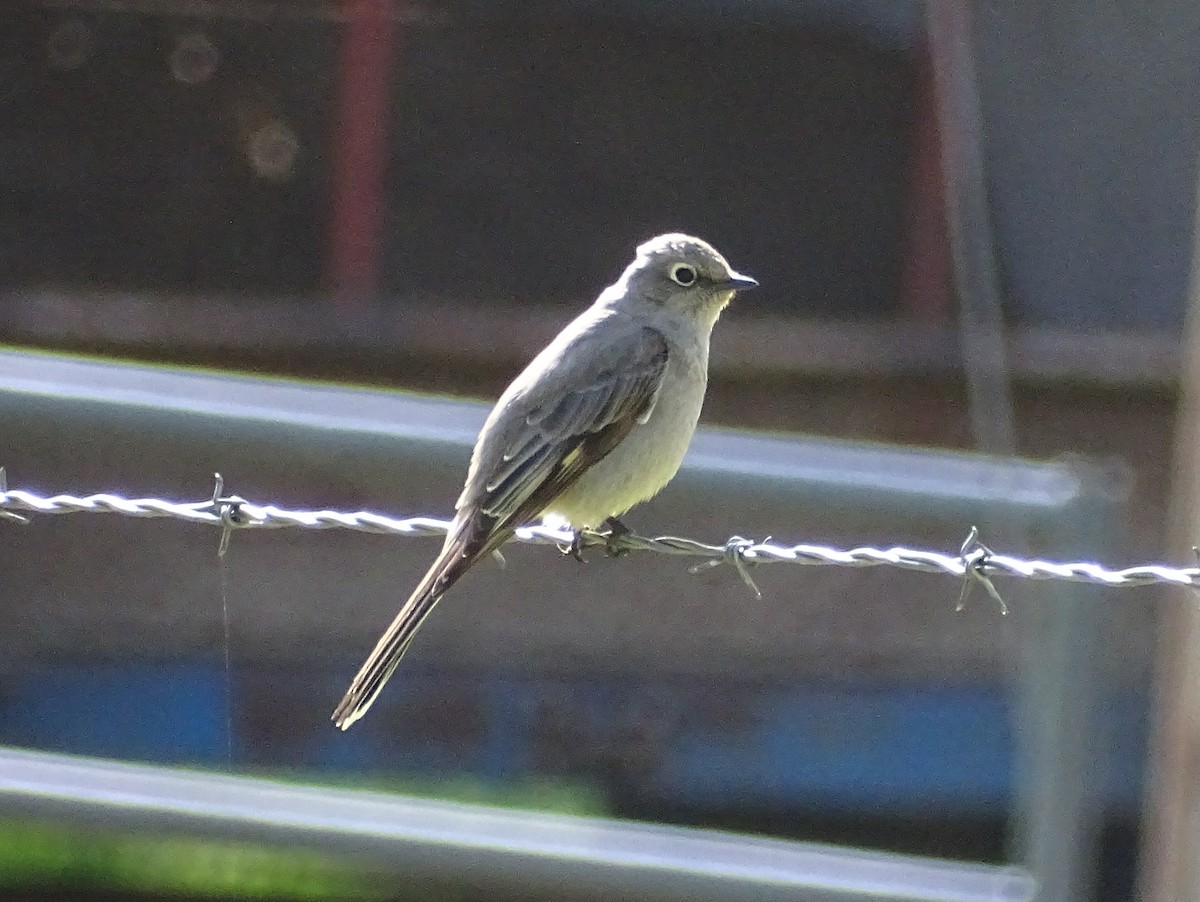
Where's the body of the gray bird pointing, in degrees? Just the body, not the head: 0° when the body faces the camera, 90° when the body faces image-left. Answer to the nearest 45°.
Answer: approximately 270°
